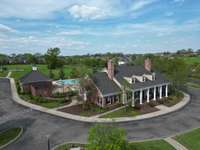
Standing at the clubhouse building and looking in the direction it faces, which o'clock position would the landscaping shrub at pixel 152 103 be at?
The landscaping shrub is roughly at 11 o'clock from the clubhouse building.

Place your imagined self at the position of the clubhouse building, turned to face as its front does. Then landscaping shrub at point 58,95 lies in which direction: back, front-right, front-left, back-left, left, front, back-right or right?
back-right

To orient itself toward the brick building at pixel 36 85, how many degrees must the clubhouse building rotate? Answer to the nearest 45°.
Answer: approximately 135° to its right

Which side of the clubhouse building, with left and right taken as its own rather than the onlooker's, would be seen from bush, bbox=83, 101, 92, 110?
right

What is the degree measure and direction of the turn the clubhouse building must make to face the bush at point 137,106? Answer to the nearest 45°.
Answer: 0° — it already faces it

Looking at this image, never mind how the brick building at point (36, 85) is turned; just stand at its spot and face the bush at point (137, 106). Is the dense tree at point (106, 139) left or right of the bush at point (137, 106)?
right

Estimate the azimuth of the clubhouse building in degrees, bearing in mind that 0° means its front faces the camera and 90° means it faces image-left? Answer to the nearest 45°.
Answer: approximately 315°

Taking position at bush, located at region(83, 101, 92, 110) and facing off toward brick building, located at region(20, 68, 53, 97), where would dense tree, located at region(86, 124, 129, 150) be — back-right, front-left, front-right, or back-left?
back-left

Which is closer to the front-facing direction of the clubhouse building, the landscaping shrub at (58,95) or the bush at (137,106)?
the bush

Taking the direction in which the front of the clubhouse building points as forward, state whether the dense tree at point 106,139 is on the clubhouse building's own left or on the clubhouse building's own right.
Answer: on the clubhouse building's own right
